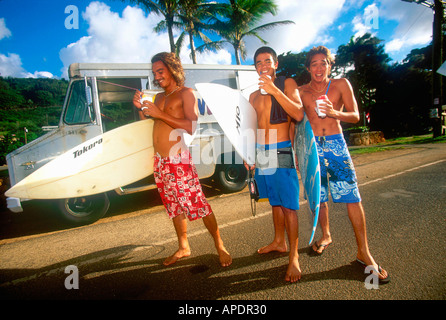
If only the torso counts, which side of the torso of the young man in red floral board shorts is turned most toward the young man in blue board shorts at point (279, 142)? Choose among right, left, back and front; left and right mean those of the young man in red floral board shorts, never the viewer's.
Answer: left

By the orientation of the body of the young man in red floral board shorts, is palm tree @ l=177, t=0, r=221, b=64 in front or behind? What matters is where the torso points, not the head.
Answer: behind

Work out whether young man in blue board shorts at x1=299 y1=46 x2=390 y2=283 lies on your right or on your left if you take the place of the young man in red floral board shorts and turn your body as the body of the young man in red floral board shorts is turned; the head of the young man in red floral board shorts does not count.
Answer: on your left

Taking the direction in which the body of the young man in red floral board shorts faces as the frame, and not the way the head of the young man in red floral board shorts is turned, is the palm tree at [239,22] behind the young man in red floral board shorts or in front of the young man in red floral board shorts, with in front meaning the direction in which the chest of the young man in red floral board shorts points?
behind
